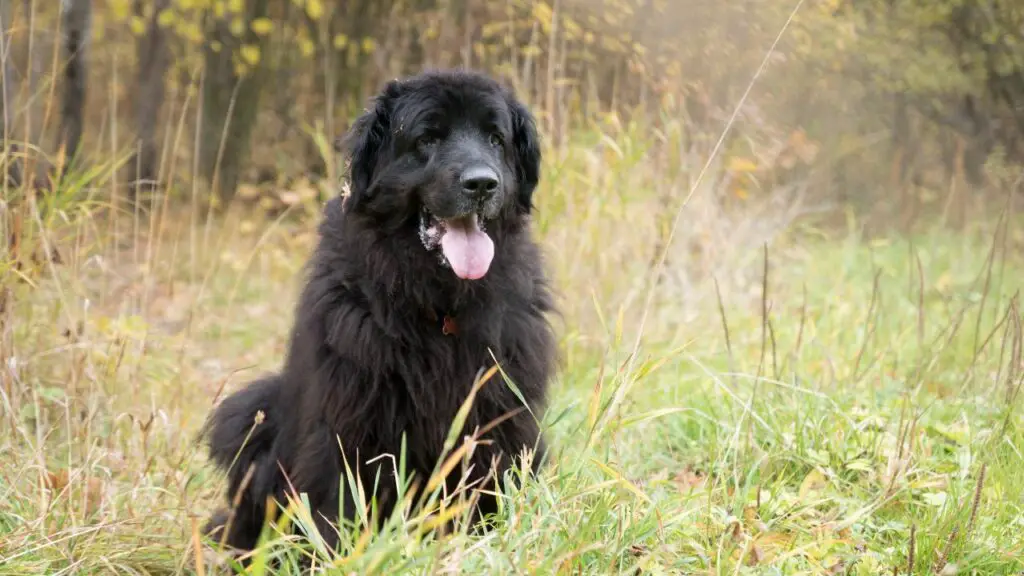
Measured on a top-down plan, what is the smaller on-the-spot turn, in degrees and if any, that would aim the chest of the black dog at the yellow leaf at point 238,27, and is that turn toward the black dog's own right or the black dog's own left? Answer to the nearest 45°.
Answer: approximately 135° to the black dog's own left

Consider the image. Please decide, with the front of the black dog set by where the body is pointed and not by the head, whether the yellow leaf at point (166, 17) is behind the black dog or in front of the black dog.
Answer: behind

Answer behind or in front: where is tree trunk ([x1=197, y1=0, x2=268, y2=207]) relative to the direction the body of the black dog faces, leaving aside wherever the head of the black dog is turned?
behind

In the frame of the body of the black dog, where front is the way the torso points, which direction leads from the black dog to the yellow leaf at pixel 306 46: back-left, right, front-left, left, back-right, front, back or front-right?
back-left

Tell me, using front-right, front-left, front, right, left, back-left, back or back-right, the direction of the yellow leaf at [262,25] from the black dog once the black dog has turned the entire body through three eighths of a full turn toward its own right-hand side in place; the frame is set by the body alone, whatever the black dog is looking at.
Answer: right

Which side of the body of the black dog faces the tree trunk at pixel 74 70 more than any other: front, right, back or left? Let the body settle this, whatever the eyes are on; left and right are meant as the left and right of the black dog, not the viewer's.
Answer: back

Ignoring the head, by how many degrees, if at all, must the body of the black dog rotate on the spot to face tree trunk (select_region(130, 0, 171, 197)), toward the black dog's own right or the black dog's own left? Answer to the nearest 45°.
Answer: approximately 135° to the black dog's own left

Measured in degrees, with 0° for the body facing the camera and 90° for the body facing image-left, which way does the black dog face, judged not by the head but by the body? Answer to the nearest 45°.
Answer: approximately 315°

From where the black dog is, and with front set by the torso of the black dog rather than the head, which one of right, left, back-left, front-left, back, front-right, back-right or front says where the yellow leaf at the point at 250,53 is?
back-left
